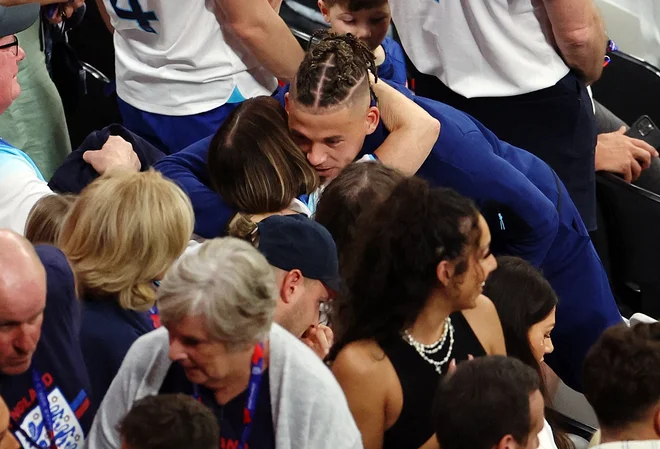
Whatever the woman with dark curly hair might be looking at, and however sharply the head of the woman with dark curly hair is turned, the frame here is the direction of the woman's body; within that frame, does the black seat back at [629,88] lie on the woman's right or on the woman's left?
on the woman's left

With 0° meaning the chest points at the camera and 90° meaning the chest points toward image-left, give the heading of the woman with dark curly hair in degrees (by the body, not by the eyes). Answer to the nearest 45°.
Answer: approximately 315°

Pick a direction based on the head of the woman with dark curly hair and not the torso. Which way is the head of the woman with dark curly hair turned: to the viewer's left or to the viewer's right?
to the viewer's right
